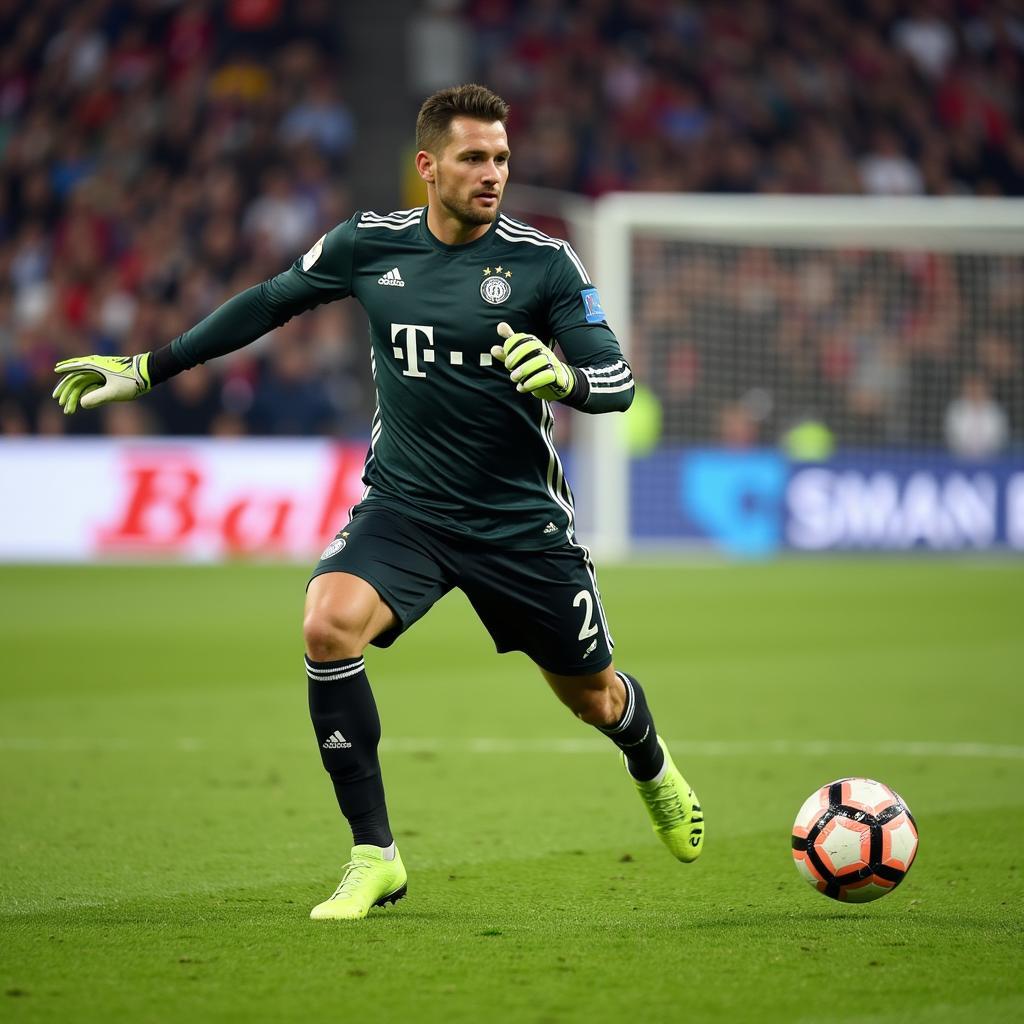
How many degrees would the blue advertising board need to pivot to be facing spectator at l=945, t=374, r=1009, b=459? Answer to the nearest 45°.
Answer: approximately 135° to its left

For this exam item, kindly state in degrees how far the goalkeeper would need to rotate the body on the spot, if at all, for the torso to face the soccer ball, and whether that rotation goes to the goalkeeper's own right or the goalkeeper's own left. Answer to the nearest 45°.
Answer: approximately 45° to the goalkeeper's own left

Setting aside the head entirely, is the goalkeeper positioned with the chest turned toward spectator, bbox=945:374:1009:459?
no

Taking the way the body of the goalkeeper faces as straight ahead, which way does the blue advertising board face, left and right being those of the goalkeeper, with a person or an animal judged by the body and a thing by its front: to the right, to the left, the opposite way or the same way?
the same way

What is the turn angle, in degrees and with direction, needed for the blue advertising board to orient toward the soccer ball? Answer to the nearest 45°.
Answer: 0° — it already faces it

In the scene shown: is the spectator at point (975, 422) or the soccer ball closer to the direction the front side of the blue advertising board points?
the soccer ball

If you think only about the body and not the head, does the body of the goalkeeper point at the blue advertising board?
no

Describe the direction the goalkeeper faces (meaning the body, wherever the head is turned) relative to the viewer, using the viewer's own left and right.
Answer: facing the viewer

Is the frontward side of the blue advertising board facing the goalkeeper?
yes

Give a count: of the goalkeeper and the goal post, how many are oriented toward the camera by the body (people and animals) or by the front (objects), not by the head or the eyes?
2

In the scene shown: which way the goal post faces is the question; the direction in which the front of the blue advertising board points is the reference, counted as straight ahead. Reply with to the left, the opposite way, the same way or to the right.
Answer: the same way

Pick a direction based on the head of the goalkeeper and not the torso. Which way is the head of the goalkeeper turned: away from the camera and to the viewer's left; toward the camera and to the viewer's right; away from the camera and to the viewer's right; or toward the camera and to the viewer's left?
toward the camera and to the viewer's right

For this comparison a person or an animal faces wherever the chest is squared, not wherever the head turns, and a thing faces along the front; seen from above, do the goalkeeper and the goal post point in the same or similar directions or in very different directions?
same or similar directions

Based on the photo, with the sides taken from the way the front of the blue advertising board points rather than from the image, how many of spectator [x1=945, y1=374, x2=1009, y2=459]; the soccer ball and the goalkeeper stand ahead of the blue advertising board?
2

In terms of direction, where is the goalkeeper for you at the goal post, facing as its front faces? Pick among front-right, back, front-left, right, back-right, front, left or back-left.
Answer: front

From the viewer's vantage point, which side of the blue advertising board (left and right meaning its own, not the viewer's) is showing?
front

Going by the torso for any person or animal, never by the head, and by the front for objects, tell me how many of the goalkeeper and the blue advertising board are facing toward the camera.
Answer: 2
